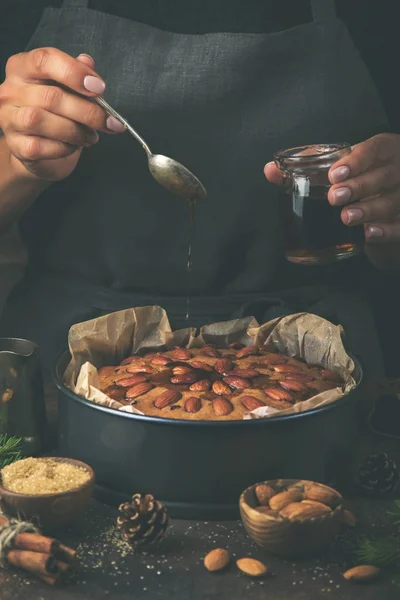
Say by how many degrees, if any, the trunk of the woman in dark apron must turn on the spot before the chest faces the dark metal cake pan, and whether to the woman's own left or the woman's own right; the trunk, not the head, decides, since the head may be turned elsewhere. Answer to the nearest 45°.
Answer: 0° — they already face it

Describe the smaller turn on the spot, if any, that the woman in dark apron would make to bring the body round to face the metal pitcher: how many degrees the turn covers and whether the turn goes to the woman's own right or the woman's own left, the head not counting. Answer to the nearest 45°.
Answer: approximately 45° to the woman's own right

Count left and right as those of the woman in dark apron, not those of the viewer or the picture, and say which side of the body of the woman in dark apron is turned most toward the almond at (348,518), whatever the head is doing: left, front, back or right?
front

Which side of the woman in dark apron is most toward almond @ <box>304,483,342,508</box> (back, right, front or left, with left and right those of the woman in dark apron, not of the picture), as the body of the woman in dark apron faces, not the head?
front

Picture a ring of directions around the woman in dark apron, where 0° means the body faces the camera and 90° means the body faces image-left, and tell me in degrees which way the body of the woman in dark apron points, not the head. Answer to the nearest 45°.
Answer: approximately 0°

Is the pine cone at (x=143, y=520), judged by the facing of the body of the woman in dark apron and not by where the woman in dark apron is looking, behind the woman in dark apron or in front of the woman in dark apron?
in front

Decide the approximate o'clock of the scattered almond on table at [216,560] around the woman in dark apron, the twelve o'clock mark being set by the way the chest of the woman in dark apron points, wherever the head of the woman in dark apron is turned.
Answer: The scattered almond on table is roughly at 12 o'clock from the woman in dark apron.

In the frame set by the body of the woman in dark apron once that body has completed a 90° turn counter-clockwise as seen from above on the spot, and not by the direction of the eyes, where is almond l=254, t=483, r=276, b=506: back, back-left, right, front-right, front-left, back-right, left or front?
right

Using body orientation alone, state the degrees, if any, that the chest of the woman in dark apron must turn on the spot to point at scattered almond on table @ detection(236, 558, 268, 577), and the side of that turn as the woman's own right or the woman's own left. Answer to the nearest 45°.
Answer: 0° — they already face it
